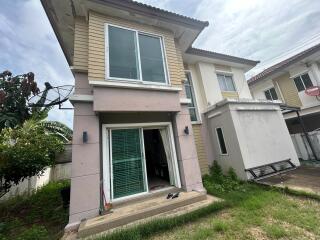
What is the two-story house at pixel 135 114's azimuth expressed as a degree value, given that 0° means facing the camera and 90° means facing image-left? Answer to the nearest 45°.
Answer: approximately 0°

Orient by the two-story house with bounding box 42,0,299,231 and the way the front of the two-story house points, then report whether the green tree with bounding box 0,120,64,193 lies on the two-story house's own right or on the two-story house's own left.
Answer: on the two-story house's own right

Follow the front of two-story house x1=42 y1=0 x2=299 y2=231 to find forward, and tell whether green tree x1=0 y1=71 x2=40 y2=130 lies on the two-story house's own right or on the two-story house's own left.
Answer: on the two-story house's own right
